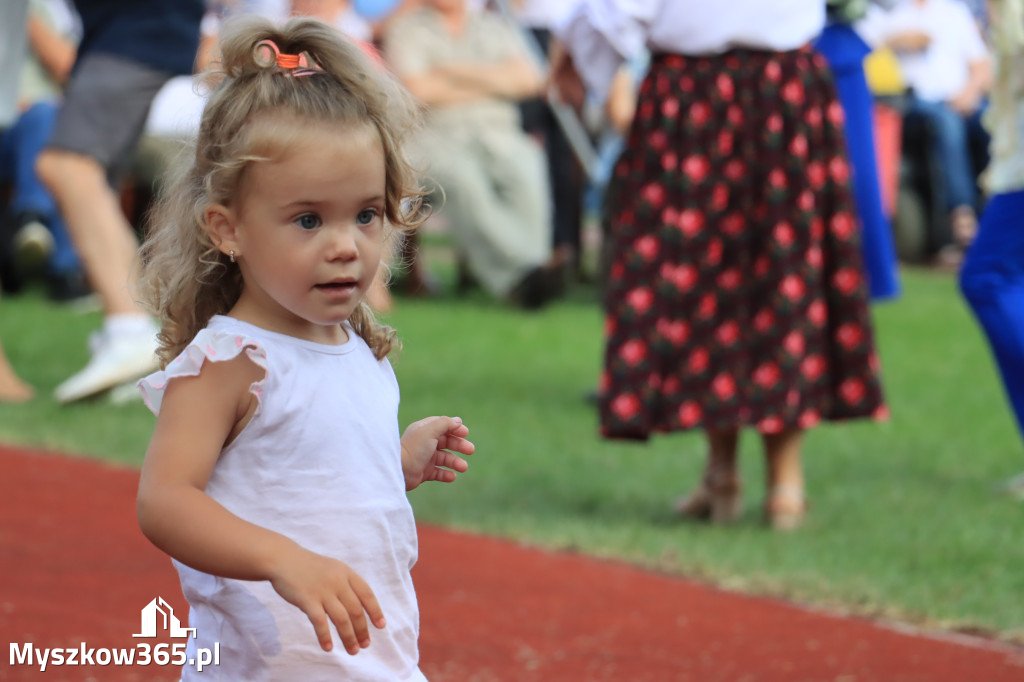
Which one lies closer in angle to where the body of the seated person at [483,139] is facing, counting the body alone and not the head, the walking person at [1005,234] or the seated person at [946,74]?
the walking person

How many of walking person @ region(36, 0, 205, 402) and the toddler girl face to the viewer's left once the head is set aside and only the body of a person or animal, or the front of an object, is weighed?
1

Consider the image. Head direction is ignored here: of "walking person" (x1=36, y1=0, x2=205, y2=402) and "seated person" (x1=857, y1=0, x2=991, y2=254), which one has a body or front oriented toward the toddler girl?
the seated person

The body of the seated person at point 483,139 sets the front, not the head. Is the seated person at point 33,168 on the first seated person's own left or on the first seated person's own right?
on the first seated person's own right

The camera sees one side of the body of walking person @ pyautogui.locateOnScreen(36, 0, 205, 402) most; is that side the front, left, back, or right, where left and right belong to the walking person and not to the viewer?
left

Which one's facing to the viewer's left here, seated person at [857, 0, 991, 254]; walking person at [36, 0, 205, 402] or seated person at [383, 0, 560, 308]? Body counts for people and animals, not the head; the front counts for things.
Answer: the walking person

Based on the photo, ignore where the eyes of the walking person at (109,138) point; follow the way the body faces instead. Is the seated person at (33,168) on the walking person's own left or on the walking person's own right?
on the walking person's own right

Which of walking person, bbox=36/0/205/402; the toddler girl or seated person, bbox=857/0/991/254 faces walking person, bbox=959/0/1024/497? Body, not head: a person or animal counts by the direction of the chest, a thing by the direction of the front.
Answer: the seated person
